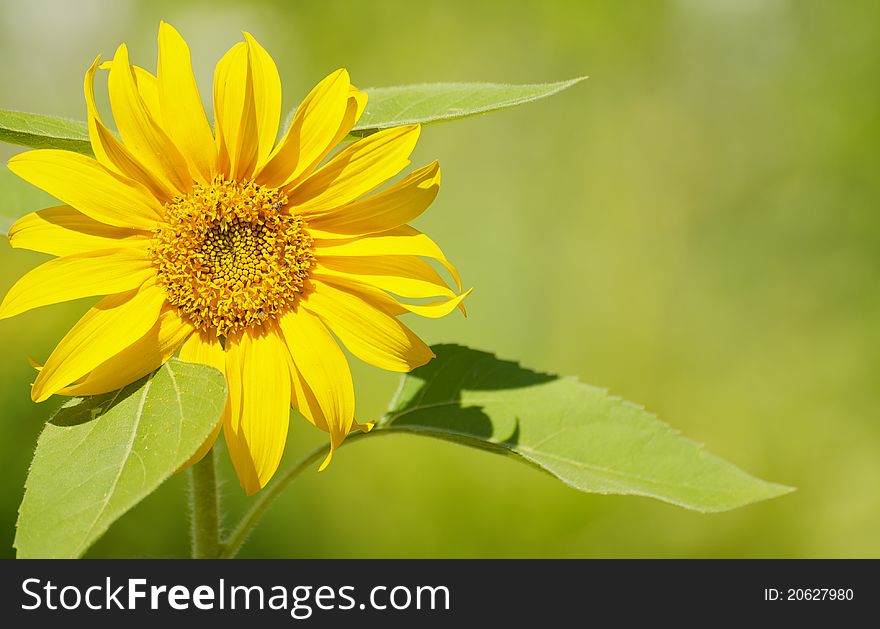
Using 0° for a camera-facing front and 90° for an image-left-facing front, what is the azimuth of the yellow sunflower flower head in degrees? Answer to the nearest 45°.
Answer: approximately 0°
